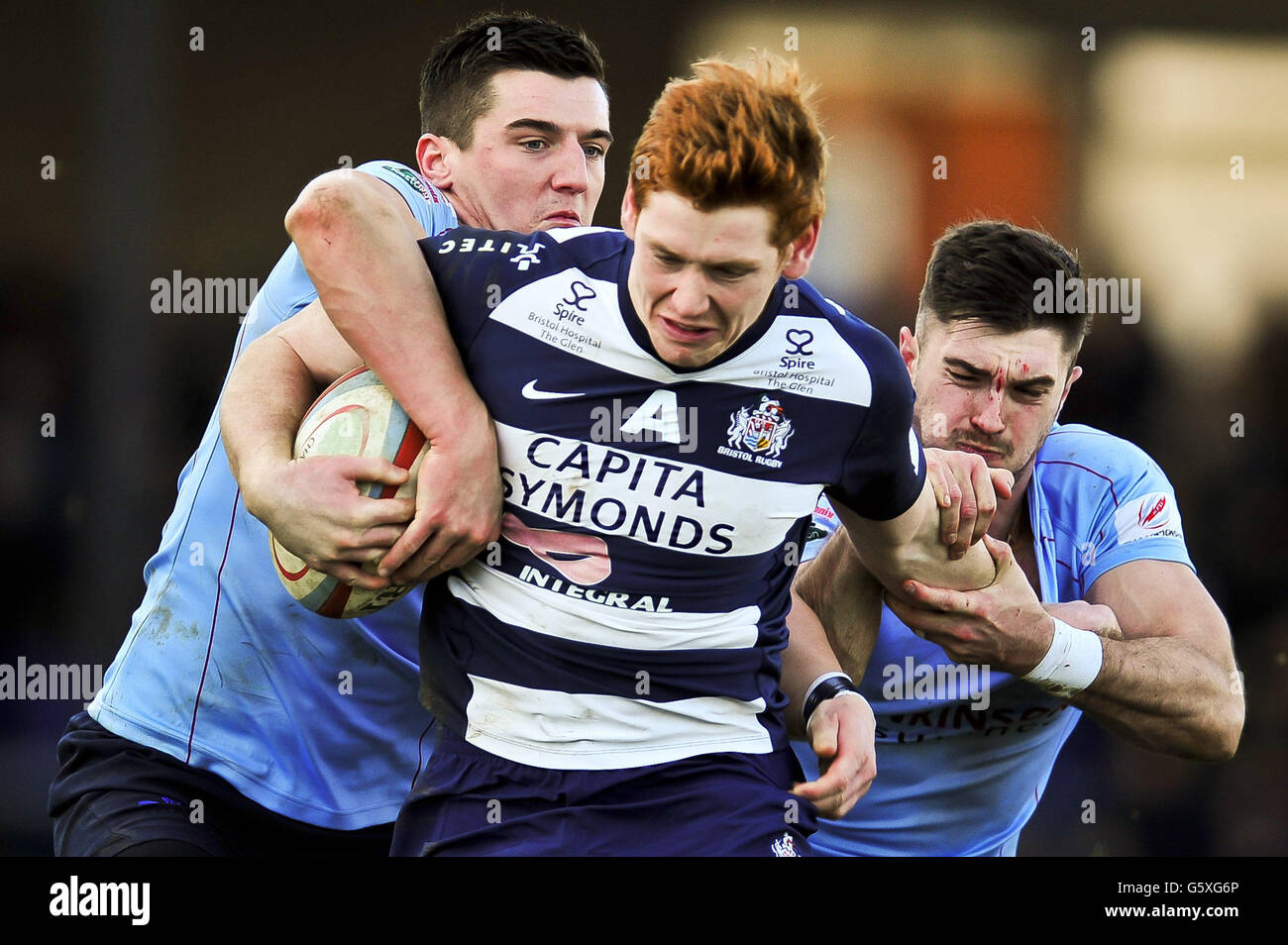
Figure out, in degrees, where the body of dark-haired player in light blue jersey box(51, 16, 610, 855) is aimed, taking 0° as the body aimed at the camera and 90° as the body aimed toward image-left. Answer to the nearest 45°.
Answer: approximately 315°

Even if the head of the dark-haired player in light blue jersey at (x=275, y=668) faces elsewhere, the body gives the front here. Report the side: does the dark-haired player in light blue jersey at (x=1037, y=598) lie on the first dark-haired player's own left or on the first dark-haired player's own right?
on the first dark-haired player's own left

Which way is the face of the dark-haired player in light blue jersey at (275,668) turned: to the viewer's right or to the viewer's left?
to the viewer's right
